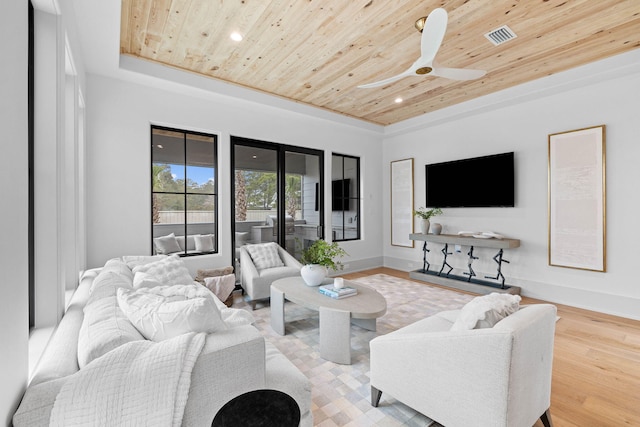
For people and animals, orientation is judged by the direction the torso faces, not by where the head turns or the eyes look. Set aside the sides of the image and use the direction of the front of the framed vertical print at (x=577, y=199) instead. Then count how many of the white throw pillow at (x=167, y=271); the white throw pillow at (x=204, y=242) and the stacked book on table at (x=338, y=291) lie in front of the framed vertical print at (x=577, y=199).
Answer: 3

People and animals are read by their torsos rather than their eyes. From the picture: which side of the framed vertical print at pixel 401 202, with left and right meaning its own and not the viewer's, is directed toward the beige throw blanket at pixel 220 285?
front

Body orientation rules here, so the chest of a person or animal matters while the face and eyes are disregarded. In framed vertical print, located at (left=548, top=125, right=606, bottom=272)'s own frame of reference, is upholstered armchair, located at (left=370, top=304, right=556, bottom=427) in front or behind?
in front

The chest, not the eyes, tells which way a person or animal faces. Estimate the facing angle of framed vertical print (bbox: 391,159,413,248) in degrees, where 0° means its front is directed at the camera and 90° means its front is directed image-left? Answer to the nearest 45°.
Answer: approximately 45°

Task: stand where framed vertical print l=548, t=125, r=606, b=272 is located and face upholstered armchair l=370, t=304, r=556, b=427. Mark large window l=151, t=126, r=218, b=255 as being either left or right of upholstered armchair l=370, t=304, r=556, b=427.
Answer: right

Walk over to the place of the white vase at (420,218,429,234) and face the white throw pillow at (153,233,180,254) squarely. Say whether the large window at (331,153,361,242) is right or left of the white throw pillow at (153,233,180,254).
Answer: right

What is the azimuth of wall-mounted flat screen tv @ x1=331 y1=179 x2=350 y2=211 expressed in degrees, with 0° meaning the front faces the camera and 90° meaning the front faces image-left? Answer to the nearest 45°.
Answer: approximately 45°

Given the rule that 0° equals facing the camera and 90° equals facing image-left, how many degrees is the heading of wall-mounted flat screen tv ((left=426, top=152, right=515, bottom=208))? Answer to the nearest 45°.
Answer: approximately 45°

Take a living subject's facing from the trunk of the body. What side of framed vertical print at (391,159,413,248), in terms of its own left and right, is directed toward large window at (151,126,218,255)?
front

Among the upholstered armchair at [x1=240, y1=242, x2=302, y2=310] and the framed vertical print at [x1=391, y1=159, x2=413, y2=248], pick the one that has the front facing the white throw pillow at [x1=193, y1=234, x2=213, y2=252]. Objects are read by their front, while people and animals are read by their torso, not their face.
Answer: the framed vertical print
